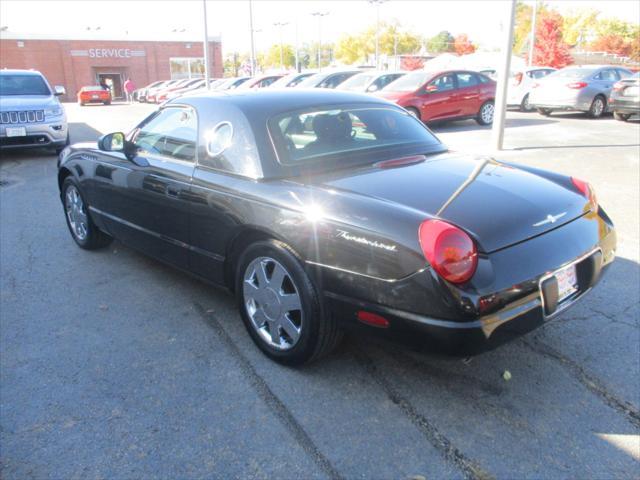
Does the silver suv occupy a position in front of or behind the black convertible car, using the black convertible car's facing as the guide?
in front

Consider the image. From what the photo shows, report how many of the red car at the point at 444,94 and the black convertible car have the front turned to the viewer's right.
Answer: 0

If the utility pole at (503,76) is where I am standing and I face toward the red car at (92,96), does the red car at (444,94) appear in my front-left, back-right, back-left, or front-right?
front-right

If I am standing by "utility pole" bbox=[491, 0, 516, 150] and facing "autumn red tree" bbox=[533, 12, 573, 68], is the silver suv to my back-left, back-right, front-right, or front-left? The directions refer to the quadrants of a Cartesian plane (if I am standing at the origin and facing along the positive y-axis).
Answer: back-left

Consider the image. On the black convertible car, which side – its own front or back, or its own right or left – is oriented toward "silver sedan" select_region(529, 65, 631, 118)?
right

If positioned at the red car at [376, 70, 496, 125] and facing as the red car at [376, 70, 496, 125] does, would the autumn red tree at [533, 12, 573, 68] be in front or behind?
behind

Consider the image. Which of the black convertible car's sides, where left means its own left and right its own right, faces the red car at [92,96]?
front

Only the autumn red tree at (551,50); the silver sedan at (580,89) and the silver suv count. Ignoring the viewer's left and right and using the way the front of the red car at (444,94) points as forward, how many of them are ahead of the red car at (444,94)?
1

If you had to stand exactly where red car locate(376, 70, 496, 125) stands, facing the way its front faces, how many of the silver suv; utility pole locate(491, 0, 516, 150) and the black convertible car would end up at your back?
0

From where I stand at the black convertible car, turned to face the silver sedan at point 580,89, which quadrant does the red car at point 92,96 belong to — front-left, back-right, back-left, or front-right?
front-left

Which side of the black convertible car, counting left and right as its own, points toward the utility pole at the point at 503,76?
right

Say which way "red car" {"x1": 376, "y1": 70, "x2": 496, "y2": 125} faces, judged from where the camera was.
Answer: facing the viewer and to the left of the viewer

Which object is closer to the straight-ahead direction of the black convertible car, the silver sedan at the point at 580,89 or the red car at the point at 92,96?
the red car

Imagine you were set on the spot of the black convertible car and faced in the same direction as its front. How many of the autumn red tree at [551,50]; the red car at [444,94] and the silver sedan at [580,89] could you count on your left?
0

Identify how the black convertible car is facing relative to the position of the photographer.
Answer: facing away from the viewer and to the left of the viewer
